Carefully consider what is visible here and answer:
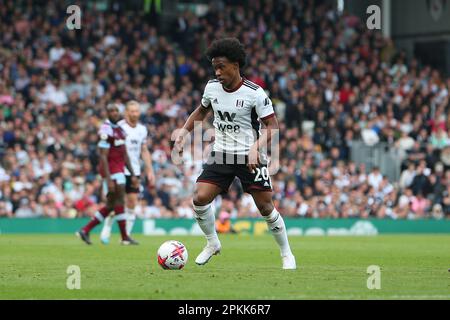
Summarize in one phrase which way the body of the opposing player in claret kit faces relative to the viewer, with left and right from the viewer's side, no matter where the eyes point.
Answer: facing the viewer and to the right of the viewer
